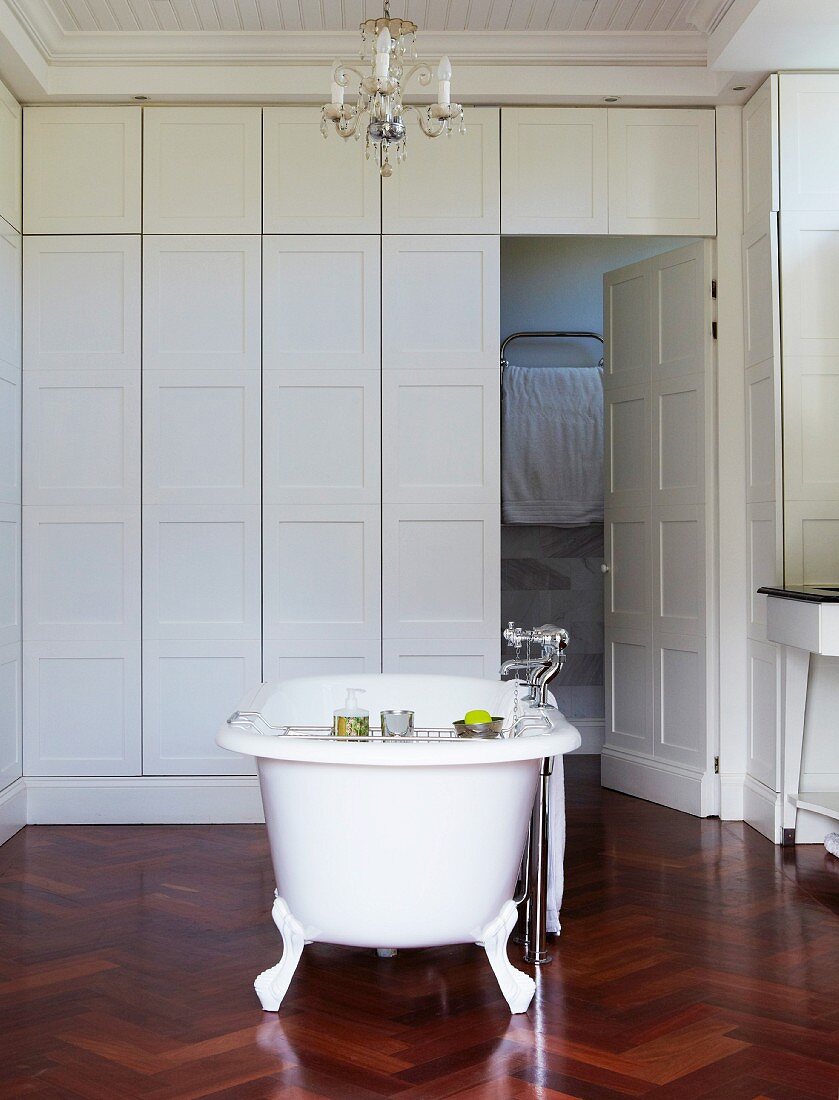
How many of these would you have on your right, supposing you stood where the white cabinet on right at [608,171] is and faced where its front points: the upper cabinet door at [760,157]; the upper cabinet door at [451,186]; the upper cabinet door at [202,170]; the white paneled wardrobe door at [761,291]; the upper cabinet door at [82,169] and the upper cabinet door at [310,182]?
4

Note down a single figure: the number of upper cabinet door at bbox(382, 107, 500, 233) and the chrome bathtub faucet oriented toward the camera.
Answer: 1

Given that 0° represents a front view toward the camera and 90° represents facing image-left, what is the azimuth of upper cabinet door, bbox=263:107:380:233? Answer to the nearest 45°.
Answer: approximately 0°

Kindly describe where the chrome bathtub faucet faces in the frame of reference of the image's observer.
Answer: facing to the left of the viewer

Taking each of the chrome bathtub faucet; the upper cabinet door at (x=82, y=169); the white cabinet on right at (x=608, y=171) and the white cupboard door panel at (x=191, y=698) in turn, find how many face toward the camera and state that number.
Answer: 3

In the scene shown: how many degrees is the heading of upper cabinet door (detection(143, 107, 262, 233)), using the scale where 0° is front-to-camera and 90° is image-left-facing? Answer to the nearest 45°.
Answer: approximately 0°

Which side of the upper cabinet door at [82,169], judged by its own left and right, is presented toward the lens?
front

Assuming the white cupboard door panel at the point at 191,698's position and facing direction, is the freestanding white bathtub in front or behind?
in front

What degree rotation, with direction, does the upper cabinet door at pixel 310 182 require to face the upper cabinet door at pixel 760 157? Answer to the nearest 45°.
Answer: approximately 90° to its left

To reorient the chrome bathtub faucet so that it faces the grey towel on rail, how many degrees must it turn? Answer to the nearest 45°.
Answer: approximately 90° to its right

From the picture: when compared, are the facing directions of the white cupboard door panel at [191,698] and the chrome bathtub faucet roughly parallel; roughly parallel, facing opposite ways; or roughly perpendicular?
roughly perpendicular

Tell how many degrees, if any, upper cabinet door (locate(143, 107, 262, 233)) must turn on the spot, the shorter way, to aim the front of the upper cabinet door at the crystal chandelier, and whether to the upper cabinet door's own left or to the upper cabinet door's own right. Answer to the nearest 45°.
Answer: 0° — it already faces it

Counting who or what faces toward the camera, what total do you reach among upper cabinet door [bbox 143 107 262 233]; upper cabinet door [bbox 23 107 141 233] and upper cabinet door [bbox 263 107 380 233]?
3

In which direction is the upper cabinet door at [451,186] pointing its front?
toward the camera
